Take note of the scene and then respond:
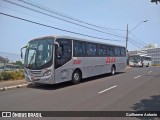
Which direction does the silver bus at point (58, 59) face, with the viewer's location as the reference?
facing the viewer and to the left of the viewer

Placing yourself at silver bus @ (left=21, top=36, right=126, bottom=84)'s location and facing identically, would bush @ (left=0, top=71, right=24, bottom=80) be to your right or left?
on your right
